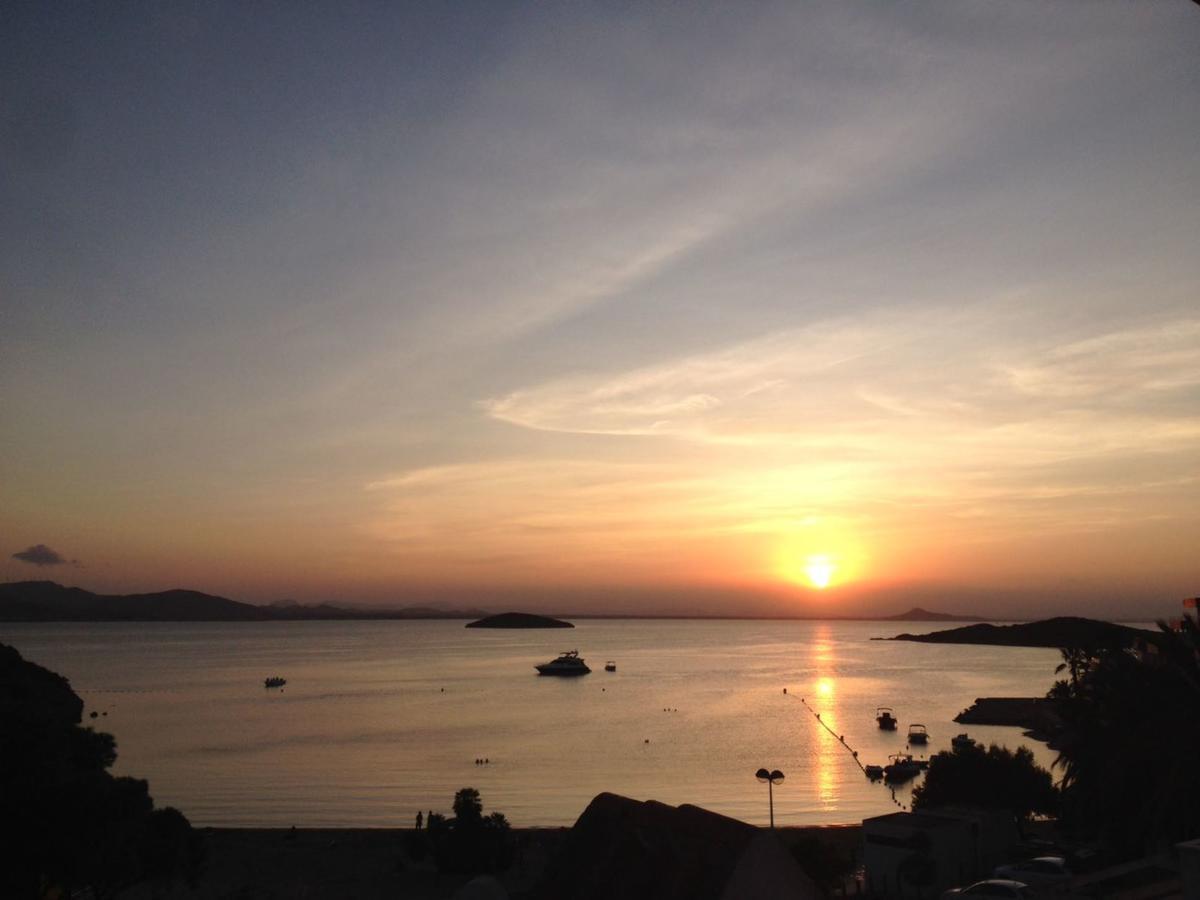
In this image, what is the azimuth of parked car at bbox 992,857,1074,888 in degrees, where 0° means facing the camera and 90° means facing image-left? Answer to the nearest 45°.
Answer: approximately 90°

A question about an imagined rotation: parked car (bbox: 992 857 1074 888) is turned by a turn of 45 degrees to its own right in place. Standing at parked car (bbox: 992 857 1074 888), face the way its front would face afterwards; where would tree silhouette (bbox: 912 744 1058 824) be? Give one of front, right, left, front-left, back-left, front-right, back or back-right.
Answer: front-right

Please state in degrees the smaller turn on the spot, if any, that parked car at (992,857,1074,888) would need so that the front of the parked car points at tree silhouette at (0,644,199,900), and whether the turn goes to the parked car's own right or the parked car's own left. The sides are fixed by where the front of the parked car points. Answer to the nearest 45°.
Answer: approximately 45° to the parked car's own left
